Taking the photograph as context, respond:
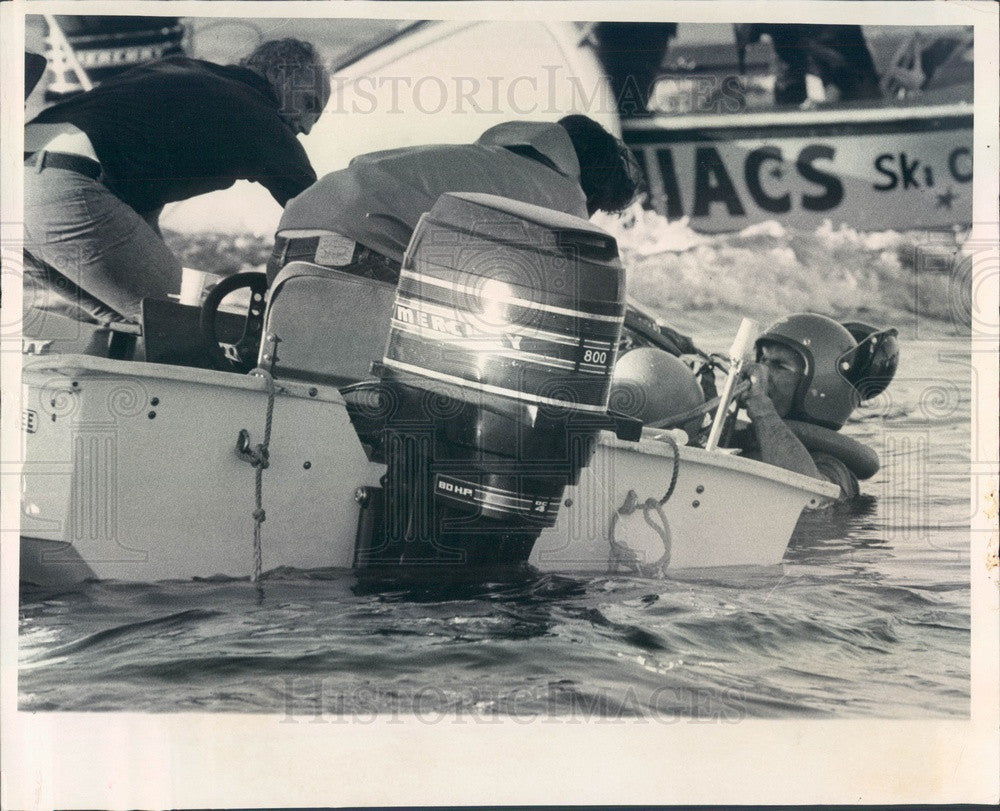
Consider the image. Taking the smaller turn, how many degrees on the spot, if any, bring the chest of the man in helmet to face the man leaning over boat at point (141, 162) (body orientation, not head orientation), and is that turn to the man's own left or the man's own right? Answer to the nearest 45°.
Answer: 0° — they already face them

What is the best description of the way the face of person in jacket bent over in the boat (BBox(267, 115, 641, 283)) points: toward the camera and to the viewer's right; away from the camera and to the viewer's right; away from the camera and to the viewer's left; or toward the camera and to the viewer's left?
away from the camera and to the viewer's right

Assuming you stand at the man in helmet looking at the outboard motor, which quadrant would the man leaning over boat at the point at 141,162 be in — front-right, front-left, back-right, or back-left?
front-right

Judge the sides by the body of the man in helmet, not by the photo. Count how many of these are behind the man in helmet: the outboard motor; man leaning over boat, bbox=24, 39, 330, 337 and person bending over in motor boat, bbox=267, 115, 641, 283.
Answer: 0
